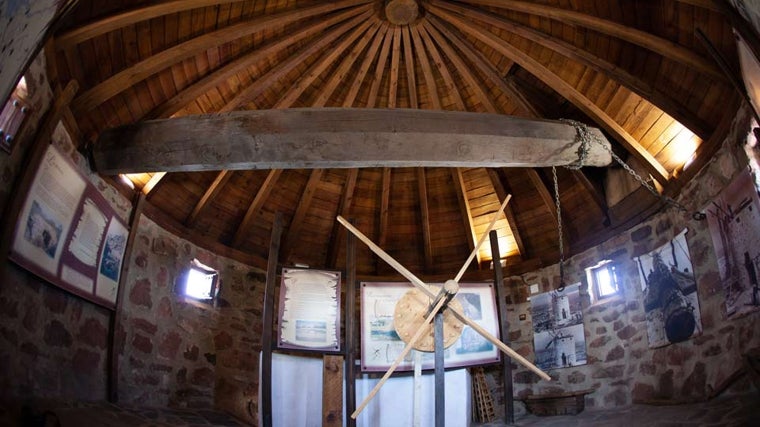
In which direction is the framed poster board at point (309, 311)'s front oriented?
toward the camera

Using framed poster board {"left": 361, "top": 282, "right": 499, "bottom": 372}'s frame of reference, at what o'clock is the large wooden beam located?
The large wooden beam is roughly at 12 o'clock from the framed poster board.

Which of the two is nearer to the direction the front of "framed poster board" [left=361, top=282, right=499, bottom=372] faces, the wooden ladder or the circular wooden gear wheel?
the circular wooden gear wheel

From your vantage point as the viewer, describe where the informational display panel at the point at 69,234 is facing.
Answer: facing the viewer and to the right of the viewer

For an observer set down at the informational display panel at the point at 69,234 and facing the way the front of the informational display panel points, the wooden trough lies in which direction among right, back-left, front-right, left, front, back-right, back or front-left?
front-left

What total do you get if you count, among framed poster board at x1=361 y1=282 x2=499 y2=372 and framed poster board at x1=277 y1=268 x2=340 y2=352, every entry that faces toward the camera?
2

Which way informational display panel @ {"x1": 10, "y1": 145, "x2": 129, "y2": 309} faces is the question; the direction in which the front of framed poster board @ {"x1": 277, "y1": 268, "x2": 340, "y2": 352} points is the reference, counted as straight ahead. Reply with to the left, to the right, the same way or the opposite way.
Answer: to the left

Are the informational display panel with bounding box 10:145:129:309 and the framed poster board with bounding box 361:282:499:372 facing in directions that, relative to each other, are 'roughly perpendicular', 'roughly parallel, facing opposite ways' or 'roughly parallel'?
roughly perpendicular

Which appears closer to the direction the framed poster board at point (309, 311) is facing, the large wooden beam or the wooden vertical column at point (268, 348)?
the large wooden beam

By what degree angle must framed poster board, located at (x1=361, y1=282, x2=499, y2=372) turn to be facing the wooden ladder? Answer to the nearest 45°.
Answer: approximately 90° to its left

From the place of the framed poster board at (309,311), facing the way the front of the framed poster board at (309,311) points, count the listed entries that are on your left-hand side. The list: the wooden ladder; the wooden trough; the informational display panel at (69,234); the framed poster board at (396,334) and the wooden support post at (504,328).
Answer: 4

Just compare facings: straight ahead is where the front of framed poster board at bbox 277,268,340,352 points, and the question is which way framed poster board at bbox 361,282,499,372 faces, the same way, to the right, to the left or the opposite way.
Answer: the same way

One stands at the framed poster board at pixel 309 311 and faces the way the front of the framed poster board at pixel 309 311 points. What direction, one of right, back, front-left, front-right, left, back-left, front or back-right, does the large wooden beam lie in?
front

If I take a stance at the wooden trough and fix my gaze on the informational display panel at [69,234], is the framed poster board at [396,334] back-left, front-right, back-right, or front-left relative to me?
front-right

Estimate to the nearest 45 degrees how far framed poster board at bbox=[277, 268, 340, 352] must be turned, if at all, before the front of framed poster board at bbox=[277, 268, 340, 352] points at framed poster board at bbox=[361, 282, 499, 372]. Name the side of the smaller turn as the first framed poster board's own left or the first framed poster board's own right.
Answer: approximately 90° to the first framed poster board's own left
